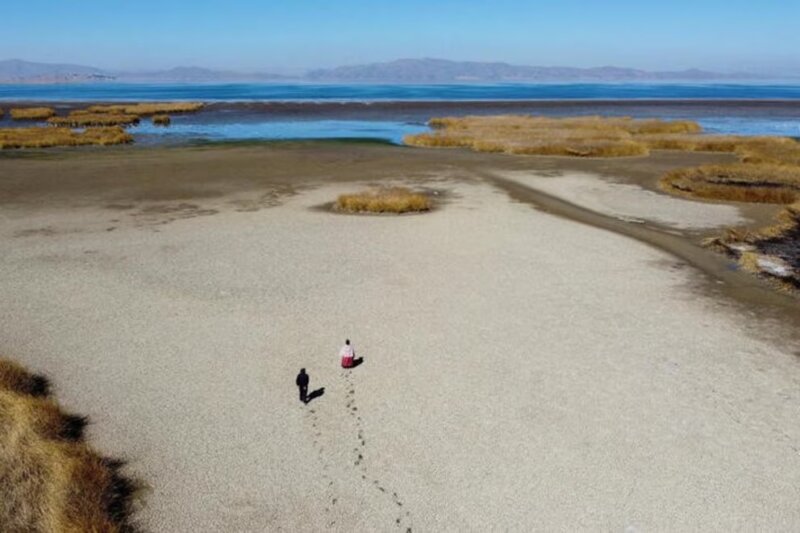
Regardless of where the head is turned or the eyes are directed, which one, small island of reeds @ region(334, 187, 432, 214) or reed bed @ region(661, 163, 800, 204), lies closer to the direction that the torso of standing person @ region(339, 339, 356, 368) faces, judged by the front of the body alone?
the small island of reeds

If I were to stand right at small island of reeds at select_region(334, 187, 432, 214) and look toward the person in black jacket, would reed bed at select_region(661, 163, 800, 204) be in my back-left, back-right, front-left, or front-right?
back-left

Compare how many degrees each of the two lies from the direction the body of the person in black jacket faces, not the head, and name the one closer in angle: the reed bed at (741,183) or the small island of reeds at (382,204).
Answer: the small island of reeds

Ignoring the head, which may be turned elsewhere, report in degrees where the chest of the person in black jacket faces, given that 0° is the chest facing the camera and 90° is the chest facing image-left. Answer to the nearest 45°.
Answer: approximately 180°

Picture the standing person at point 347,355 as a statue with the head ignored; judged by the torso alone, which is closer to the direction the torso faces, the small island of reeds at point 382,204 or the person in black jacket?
the small island of reeds

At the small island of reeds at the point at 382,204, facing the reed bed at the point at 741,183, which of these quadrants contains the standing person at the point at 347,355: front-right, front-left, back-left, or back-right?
back-right

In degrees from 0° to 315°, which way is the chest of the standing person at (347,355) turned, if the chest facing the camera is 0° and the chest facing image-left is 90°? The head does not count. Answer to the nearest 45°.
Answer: approximately 180°

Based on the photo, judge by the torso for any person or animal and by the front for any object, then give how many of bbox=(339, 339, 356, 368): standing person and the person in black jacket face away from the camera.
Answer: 2

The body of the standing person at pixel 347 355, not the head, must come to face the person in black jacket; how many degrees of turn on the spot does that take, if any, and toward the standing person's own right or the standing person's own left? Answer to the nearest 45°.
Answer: approximately 135° to the standing person's own left

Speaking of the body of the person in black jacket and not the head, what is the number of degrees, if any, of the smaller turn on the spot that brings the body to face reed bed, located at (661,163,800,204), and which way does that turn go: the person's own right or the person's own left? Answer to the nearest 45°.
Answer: approximately 45° to the person's own right

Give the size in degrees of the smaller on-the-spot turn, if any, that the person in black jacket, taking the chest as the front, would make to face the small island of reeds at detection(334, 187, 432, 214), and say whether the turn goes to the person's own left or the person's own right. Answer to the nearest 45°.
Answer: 0° — they already face it

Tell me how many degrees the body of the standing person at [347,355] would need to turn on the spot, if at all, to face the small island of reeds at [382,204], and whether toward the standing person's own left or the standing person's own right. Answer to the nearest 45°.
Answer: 0° — they already face it
